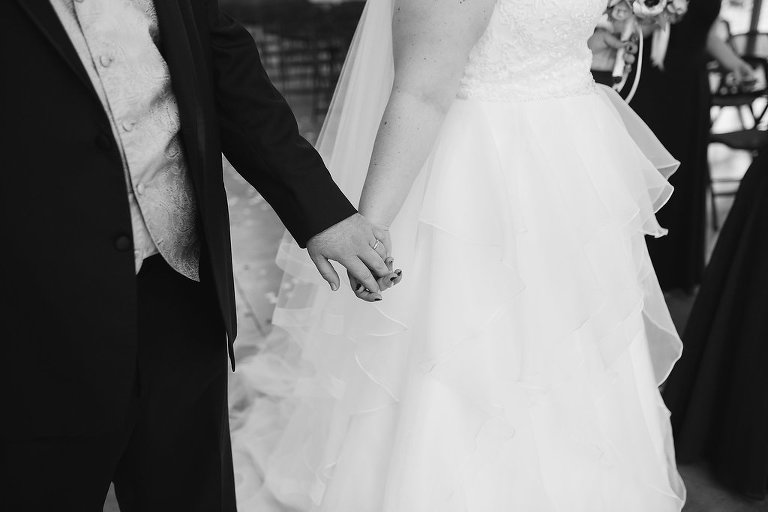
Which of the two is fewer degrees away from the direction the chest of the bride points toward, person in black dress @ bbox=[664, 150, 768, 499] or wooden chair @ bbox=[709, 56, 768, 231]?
the person in black dress

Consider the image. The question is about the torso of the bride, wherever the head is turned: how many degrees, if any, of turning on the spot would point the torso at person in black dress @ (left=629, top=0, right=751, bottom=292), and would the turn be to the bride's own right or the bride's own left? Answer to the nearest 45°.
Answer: approximately 90° to the bride's own left

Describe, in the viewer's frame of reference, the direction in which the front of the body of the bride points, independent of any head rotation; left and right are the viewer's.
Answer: facing the viewer and to the right of the viewer

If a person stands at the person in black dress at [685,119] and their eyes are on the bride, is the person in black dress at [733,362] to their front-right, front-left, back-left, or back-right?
front-left

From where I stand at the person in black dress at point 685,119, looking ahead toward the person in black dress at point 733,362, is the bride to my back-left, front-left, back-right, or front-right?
front-right

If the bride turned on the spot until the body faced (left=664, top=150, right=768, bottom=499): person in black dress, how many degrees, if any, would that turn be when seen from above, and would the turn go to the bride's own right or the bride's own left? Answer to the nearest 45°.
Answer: approximately 90° to the bride's own left

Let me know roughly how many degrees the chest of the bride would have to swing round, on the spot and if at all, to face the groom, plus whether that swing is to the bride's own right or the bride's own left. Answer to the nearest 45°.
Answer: approximately 90° to the bride's own right

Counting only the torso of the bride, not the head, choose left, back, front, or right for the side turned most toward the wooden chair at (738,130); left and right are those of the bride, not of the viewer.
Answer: left
